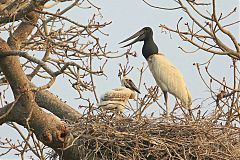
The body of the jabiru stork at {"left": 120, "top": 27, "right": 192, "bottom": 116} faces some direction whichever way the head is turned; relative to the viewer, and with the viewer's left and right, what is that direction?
facing to the left of the viewer

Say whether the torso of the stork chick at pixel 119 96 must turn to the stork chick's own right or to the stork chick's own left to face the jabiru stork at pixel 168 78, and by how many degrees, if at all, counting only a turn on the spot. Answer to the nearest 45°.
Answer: approximately 45° to the stork chick's own left

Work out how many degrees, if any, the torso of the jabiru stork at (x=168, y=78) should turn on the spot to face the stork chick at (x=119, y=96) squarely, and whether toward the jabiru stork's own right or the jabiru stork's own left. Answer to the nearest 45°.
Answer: approximately 45° to the jabiru stork's own left

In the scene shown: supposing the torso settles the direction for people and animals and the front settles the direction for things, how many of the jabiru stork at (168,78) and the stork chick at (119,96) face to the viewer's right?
1

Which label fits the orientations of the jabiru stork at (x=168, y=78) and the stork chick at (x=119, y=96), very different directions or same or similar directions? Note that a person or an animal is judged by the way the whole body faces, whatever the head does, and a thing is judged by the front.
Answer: very different directions

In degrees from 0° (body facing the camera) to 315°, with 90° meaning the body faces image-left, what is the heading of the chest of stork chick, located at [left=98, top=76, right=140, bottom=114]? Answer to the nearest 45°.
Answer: approximately 270°
